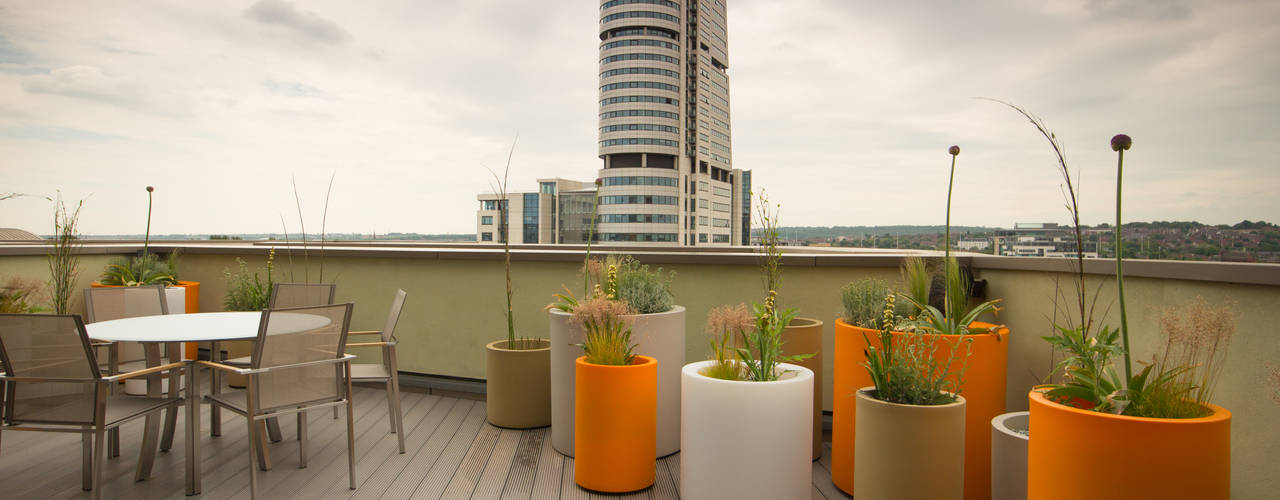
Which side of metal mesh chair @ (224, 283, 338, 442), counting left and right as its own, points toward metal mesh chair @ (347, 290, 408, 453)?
left

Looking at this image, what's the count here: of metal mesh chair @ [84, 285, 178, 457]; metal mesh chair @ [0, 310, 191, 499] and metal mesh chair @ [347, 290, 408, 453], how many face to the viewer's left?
1

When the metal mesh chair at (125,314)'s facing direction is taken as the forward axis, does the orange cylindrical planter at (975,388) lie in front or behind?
in front

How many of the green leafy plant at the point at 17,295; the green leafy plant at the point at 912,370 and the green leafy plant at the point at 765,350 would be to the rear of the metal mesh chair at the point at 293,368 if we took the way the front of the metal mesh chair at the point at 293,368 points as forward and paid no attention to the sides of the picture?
2

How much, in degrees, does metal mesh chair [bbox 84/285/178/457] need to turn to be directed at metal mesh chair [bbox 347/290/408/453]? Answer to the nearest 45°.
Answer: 0° — it already faces it

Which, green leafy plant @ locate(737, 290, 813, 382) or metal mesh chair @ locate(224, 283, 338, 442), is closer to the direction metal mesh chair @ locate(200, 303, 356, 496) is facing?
the metal mesh chair

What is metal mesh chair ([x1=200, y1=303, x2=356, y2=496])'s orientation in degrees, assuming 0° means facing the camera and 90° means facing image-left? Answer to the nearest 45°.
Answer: approximately 135°

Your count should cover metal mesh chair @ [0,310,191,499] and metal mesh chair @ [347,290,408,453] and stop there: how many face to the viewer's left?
1

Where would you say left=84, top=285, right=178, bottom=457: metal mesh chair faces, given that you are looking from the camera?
facing the viewer and to the right of the viewer

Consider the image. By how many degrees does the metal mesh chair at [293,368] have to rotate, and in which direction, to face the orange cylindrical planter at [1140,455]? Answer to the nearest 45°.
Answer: approximately 180°

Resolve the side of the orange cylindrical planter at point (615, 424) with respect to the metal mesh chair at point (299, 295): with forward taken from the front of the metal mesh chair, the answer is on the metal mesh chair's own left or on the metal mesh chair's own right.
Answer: on the metal mesh chair's own left

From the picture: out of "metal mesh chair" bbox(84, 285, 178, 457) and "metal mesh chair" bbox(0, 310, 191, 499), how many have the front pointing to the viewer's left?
0

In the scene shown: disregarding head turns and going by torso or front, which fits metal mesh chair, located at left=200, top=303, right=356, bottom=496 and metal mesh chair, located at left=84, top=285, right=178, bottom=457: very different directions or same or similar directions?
very different directions

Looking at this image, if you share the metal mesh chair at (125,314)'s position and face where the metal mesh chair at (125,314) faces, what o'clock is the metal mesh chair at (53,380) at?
the metal mesh chair at (53,380) is roughly at 2 o'clock from the metal mesh chair at (125,314).

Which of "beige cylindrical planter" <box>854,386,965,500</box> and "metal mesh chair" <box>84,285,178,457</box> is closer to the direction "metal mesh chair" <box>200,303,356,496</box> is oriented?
the metal mesh chair

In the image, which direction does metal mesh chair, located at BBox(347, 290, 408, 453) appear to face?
to the viewer's left

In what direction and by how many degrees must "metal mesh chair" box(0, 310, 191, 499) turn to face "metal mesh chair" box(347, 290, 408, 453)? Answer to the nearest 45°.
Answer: approximately 45° to its right
